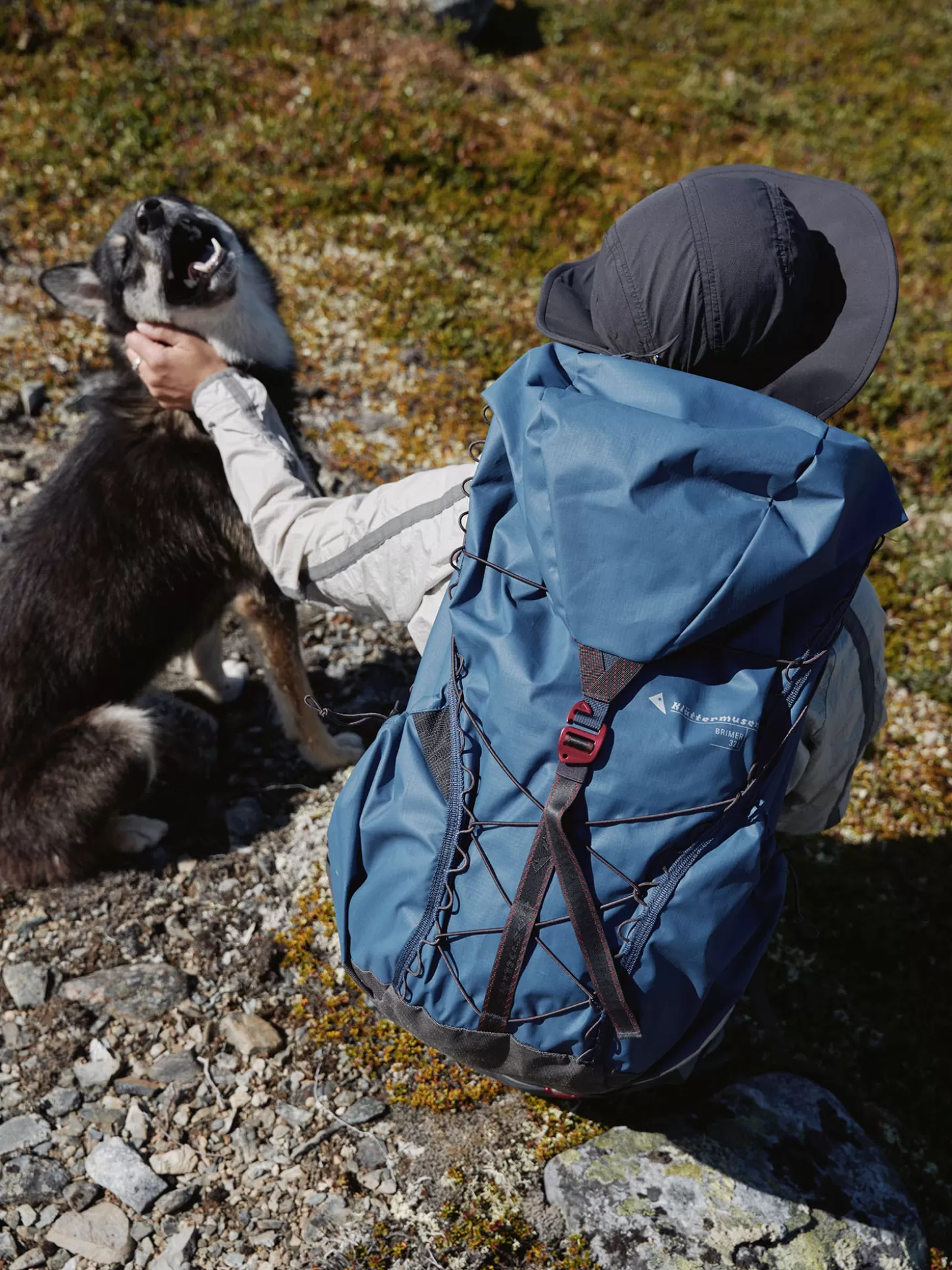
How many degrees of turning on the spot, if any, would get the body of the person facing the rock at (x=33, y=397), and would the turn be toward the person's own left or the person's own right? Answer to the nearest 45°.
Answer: approximately 45° to the person's own left

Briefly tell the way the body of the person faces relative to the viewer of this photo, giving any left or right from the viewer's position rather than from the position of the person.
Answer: facing away from the viewer
